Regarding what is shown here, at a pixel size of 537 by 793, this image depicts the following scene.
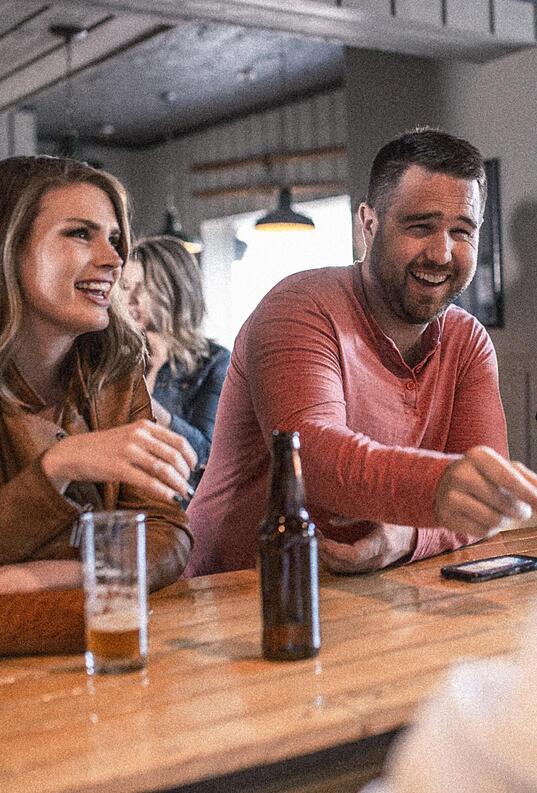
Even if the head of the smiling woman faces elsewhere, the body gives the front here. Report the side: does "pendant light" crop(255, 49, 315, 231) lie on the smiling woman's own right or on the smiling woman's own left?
on the smiling woman's own left

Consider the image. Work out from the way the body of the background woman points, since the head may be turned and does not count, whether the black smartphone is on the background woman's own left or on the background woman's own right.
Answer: on the background woman's own left

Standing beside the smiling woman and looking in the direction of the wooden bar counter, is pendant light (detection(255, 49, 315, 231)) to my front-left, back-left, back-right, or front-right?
back-left

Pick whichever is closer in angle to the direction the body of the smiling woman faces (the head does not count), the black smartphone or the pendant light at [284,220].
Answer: the black smartphone

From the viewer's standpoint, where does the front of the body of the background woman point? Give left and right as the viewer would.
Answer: facing to the left of the viewer

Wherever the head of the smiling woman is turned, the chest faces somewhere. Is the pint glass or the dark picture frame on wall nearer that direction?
the pint glass

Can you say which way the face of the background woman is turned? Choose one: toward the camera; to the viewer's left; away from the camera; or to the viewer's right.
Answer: to the viewer's left

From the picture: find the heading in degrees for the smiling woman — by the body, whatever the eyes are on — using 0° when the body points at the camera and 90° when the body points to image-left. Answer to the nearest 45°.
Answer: approximately 315°

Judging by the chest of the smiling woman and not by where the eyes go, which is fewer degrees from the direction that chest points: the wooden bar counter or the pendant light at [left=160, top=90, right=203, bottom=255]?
the wooden bar counter
